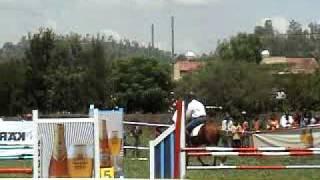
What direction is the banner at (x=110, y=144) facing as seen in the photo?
toward the camera

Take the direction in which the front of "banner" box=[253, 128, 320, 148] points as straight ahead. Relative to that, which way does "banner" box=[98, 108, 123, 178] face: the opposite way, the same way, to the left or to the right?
the same way

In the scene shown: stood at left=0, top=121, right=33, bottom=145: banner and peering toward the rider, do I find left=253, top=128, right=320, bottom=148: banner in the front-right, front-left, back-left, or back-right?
front-left

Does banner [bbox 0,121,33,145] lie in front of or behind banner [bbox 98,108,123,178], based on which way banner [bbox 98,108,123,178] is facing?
behind

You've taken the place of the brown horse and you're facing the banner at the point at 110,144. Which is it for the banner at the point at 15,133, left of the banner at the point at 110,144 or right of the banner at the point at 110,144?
right

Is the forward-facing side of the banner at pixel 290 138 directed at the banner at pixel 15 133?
no

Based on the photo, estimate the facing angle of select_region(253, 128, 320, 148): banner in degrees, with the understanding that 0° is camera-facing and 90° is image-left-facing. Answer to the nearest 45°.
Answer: approximately 0°
